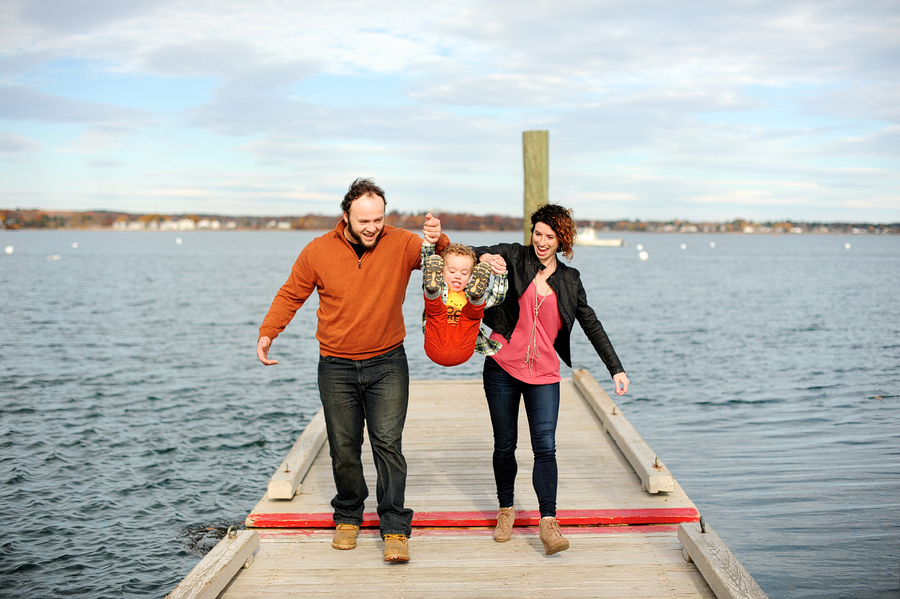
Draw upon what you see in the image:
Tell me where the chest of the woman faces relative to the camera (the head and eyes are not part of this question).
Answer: toward the camera

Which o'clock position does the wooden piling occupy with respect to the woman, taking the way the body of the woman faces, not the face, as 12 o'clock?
The wooden piling is roughly at 6 o'clock from the woman.

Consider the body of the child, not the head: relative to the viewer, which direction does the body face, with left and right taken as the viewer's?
facing the viewer

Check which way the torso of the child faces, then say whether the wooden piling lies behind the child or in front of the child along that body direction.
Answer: behind

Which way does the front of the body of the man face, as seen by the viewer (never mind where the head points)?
toward the camera

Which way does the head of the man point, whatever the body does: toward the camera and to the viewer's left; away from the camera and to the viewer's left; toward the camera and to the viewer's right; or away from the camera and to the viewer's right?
toward the camera and to the viewer's right

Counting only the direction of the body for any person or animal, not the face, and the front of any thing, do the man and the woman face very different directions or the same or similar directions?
same or similar directions

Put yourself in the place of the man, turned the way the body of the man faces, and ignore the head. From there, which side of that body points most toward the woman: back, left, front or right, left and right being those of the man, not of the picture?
left

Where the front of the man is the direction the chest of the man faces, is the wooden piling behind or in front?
behind

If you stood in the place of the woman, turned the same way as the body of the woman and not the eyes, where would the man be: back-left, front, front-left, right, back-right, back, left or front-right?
right
